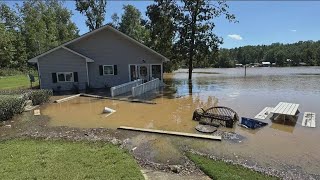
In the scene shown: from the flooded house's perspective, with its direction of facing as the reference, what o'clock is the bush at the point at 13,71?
The bush is roughly at 5 o'clock from the flooded house.

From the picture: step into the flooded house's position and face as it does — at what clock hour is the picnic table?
The picnic table is roughly at 11 o'clock from the flooded house.

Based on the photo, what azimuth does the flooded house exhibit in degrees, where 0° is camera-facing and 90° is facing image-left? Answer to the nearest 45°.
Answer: approximately 0°

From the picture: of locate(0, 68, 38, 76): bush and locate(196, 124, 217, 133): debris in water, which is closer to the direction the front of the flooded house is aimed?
the debris in water

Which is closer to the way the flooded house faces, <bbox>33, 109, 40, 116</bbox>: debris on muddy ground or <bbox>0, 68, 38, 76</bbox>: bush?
the debris on muddy ground

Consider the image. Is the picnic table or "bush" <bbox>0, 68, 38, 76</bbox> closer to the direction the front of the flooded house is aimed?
the picnic table
